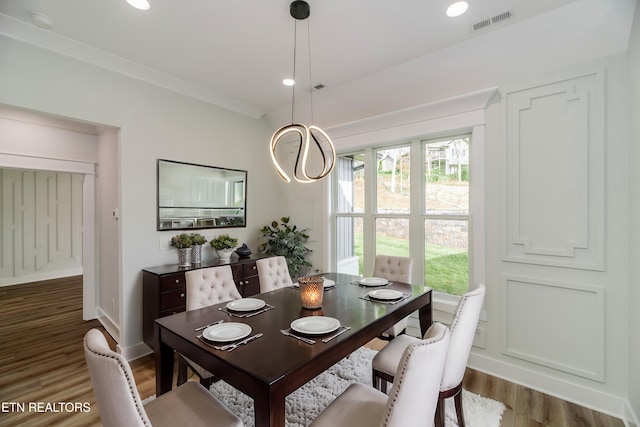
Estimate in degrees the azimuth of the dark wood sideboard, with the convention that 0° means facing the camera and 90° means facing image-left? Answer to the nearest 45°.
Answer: approximately 315°

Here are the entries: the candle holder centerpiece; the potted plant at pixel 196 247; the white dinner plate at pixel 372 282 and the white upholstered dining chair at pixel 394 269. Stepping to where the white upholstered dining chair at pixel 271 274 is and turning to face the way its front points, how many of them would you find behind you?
1

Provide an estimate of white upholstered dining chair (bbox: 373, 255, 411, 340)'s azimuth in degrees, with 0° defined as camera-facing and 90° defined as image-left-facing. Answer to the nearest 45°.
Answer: approximately 45°

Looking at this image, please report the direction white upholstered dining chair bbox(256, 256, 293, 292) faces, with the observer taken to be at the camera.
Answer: facing the viewer and to the right of the viewer

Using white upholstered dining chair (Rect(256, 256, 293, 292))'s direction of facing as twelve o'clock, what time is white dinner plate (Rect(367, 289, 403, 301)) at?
The white dinner plate is roughly at 12 o'clock from the white upholstered dining chair.

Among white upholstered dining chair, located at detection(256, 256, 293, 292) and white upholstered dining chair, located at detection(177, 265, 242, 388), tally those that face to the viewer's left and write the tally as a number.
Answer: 0

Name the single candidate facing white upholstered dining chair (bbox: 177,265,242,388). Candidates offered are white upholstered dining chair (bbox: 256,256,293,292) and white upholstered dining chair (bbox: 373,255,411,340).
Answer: white upholstered dining chair (bbox: 373,255,411,340)

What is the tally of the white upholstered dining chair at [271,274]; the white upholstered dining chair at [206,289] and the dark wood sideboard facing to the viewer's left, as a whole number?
0

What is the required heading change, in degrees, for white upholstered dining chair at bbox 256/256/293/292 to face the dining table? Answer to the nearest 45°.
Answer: approximately 45° to its right

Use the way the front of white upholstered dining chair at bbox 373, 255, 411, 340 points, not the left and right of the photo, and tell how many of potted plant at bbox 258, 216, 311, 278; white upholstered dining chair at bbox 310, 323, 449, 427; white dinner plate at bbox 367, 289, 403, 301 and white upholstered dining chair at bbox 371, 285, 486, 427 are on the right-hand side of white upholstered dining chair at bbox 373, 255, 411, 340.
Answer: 1

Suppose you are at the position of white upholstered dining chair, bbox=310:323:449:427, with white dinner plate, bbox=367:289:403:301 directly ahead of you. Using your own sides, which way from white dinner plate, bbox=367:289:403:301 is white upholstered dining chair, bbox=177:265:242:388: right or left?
left

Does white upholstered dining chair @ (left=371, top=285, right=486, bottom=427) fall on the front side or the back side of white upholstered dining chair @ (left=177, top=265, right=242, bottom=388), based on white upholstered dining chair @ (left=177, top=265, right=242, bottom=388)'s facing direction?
on the front side

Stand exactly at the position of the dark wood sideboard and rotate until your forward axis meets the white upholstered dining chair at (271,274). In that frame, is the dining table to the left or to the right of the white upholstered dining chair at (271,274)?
right

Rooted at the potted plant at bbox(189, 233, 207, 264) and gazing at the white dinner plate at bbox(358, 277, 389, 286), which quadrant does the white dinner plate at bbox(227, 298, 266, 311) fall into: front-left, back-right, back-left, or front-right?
front-right
